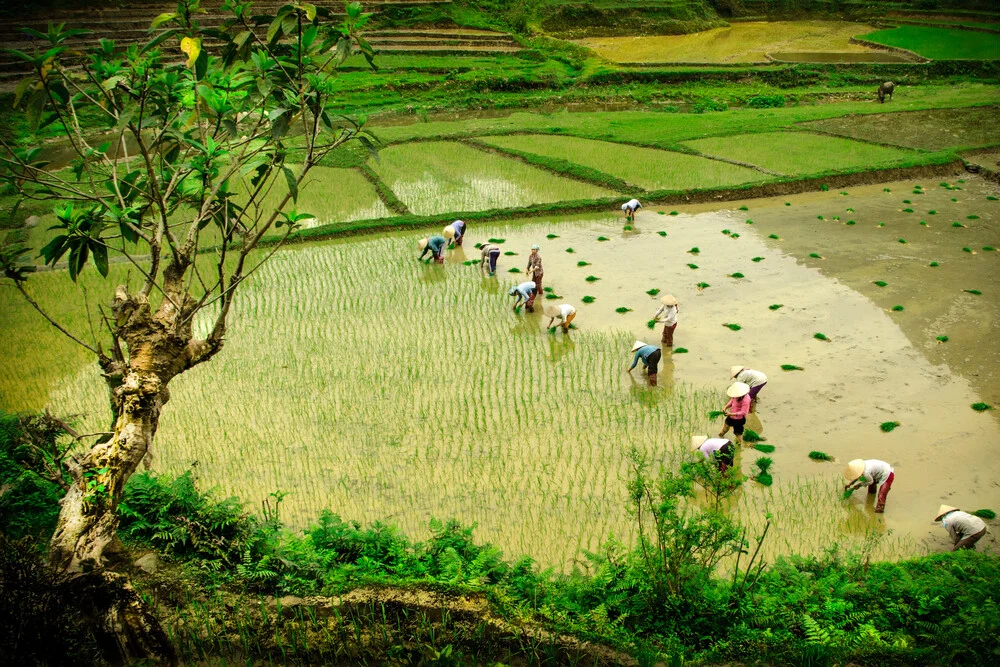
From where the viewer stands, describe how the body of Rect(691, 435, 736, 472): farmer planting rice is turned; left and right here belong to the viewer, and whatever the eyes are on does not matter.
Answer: facing to the left of the viewer

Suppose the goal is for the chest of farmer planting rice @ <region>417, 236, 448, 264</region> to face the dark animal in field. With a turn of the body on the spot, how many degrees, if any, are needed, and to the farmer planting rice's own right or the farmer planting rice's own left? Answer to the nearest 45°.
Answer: approximately 135° to the farmer planting rice's own right

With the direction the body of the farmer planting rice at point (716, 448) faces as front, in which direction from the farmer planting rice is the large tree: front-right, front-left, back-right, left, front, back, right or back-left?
front-left

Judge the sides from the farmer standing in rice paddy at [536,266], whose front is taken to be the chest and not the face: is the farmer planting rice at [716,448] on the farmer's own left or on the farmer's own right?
on the farmer's own left

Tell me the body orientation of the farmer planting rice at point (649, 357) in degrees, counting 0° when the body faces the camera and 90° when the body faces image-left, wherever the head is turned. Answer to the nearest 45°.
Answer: approximately 90°

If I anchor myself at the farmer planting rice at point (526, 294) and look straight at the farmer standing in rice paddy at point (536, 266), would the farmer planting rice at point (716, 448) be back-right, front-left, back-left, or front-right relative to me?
back-right

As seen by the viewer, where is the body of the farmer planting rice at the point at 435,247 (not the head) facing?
to the viewer's left

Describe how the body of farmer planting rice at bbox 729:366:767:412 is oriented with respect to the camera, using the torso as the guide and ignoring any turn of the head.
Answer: to the viewer's left

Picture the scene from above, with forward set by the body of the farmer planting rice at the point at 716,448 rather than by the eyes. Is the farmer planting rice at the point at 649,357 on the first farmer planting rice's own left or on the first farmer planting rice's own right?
on the first farmer planting rice's own right

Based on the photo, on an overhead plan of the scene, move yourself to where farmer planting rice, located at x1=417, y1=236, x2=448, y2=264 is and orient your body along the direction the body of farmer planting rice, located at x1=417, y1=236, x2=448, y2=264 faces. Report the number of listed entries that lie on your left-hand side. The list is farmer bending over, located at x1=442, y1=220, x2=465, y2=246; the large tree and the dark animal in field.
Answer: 1

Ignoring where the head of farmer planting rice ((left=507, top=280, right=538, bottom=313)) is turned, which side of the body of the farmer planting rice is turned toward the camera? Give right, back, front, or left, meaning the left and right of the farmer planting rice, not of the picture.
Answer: left

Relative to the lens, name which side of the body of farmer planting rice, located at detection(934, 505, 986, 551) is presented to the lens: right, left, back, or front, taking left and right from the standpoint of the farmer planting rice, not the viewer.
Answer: left

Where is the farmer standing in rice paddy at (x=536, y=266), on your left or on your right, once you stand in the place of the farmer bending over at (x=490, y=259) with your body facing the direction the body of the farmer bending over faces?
on your left
